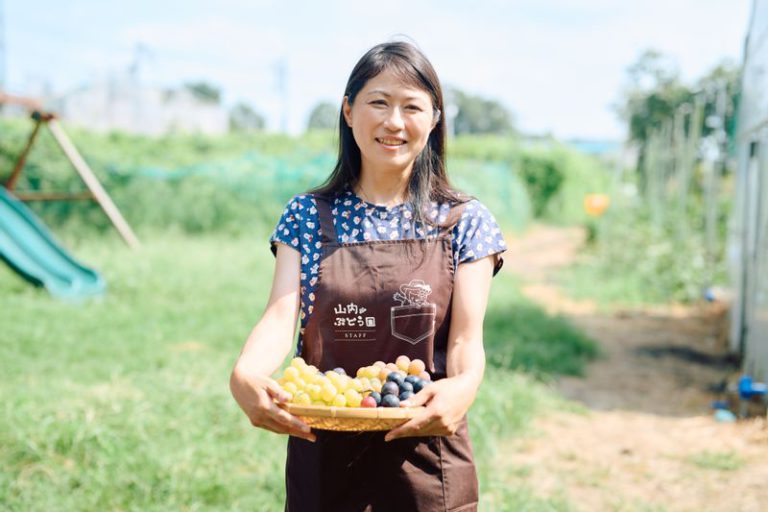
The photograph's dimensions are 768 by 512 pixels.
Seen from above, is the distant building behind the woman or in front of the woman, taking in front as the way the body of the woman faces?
behind

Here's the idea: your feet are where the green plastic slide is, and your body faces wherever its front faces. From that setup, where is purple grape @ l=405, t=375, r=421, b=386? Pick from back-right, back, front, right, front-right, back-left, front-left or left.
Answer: front-right

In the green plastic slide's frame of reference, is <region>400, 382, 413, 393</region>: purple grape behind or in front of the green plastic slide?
in front

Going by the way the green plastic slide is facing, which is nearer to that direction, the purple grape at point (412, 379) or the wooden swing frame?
the purple grape

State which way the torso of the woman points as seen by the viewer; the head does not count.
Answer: toward the camera

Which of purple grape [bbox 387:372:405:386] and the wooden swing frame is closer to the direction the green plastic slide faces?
the purple grape

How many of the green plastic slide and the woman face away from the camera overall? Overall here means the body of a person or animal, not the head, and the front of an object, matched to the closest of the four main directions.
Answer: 0

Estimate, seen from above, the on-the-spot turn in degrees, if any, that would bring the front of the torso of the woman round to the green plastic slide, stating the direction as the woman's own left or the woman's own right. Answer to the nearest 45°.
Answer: approximately 135° to the woman's own right

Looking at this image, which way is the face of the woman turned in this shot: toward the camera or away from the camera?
toward the camera

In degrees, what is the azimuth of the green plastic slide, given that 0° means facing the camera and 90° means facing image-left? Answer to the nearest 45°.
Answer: approximately 315°

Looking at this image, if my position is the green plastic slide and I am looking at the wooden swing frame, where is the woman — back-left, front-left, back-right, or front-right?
back-right
